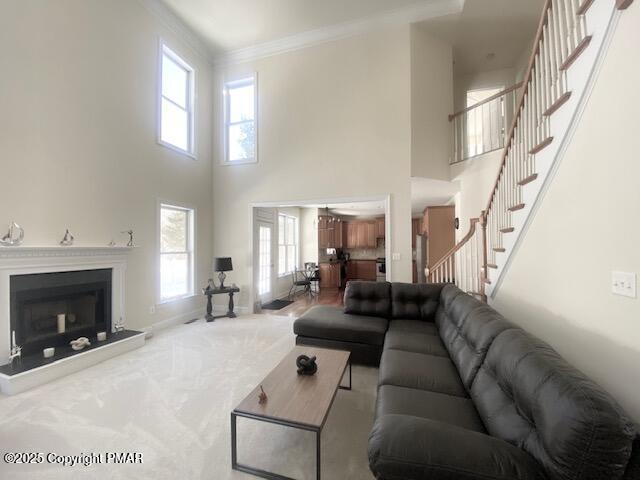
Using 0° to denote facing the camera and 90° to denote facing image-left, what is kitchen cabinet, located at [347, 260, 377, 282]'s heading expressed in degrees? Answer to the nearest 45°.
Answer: approximately 0°

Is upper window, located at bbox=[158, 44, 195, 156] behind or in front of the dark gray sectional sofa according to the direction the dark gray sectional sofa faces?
in front

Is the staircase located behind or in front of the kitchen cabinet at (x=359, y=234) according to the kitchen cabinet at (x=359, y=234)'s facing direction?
in front

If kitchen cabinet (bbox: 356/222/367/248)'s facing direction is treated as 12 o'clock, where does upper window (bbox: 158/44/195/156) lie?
The upper window is roughly at 1 o'clock from the kitchen cabinet.

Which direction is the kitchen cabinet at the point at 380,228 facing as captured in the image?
toward the camera

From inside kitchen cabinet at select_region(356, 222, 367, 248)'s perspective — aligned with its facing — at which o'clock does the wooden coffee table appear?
The wooden coffee table is roughly at 12 o'clock from the kitchen cabinet.

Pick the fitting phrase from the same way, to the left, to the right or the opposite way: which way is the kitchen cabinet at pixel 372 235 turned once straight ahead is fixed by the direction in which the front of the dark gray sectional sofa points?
to the left

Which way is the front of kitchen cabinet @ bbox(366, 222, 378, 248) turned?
toward the camera

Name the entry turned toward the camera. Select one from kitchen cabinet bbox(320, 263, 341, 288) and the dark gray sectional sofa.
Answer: the kitchen cabinet

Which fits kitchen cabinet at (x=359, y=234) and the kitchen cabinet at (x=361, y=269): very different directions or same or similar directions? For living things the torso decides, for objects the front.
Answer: same or similar directions

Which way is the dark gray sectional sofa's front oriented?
to the viewer's left

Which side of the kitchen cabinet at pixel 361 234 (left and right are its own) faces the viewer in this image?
front

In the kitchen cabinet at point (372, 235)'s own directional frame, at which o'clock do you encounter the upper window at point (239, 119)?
The upper window is roughly at 1 o'clock from the kitchen cabinet.

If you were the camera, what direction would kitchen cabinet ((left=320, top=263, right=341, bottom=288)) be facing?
facing the viewer
